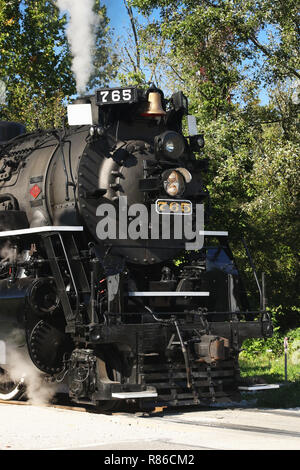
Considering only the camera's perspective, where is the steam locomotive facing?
facing the viewer and to the right of the viewer

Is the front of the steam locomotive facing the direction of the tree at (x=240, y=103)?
no
